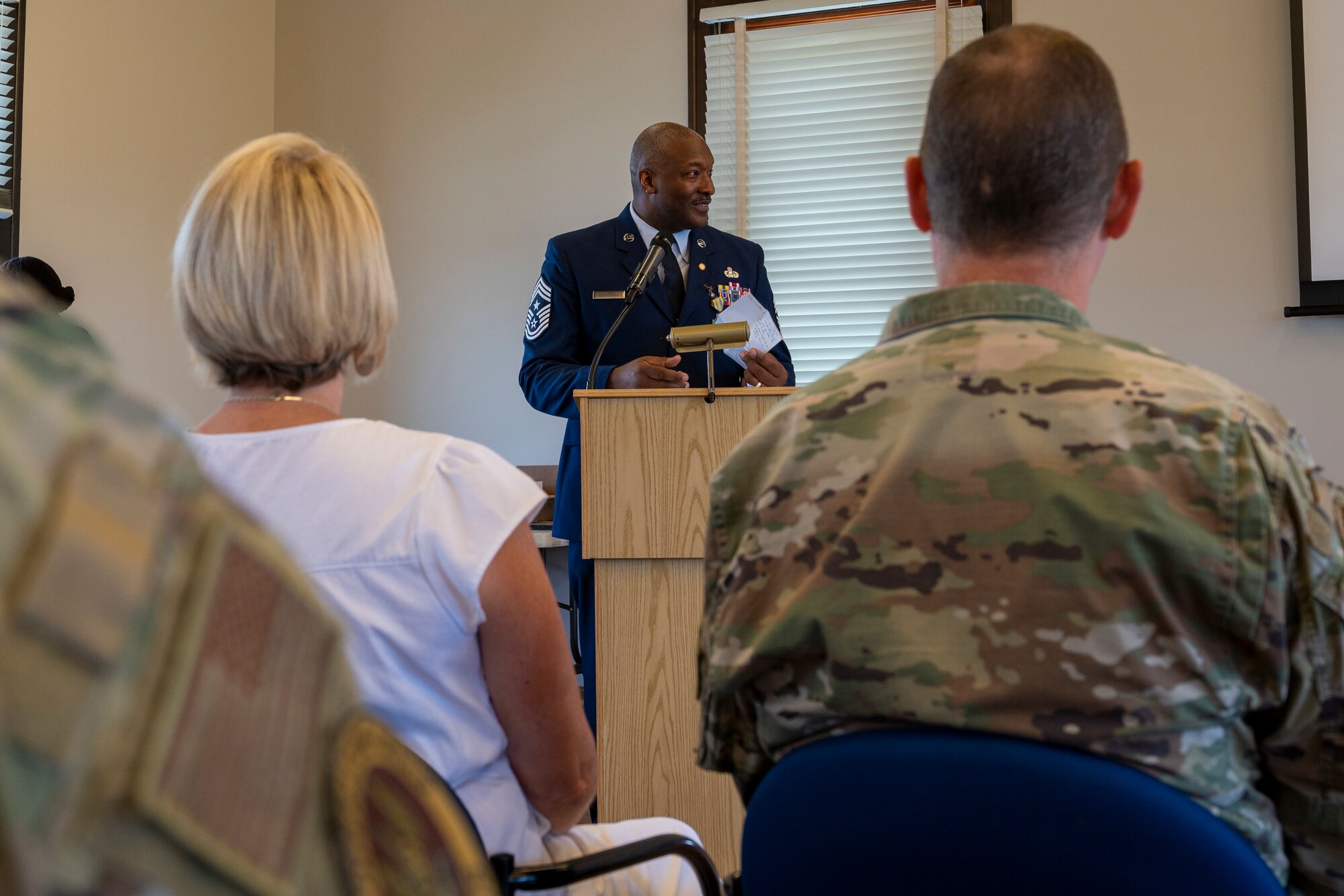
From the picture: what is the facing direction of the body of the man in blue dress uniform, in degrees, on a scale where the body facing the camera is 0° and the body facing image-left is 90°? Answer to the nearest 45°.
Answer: approximately 315°

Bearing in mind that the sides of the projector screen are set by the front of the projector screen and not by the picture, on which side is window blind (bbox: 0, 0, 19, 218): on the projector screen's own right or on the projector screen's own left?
on the projector screen's own right

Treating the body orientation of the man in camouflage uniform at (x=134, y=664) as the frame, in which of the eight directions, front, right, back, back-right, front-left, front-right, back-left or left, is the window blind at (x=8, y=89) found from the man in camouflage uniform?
front-left

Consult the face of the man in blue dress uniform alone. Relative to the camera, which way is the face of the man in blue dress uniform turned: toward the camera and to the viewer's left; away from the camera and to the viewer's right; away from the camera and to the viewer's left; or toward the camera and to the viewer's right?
toward the camera and to the viewer's right

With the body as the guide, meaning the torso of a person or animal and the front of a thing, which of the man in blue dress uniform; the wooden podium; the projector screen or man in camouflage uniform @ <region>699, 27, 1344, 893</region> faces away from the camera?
the man in camouflage uniform

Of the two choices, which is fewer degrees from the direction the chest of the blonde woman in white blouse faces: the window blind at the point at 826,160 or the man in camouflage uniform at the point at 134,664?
the window blind

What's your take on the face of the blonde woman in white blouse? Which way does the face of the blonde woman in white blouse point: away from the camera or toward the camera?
away from the camera

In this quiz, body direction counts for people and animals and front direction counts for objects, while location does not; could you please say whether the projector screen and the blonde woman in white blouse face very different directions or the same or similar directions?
very different directions

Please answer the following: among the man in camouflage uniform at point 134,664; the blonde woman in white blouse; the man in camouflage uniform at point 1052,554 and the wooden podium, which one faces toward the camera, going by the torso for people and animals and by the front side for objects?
the wooden podium

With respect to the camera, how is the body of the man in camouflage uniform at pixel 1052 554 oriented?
away from the camera
